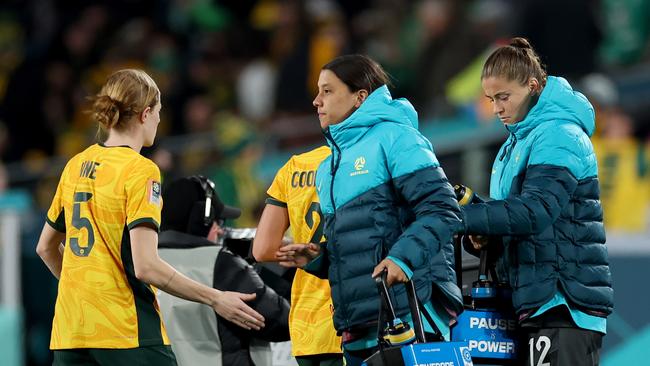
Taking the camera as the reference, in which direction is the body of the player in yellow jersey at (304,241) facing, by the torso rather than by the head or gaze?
away from the camera

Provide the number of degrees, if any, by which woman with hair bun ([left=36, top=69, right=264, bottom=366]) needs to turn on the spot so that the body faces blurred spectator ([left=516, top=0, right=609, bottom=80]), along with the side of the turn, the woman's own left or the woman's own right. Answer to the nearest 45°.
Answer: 0° — they already face them

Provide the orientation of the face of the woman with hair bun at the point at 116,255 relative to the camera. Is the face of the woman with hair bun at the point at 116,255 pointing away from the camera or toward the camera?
away from the camera

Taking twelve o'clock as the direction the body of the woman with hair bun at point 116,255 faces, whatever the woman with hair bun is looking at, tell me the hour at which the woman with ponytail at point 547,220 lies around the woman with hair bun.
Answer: The woman with ponytail is roughly at 2 o'clock from the woman with hair bun.

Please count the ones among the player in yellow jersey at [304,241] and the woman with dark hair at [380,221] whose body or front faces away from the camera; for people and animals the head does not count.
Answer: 1

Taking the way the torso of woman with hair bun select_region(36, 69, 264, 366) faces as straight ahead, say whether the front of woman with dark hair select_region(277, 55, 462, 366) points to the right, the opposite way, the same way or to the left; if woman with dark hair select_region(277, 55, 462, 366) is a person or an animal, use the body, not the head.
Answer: the opposite way

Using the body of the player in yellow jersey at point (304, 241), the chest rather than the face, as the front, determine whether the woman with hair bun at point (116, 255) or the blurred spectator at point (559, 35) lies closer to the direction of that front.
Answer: the blurred spectator

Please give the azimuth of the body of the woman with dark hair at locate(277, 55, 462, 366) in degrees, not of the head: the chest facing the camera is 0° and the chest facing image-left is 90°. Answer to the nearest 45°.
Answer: approximately 45°

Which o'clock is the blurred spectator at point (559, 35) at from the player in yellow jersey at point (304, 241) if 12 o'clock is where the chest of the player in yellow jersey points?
The blurred spectator is roughly at 1 o'clock from the player in yellow jersey.

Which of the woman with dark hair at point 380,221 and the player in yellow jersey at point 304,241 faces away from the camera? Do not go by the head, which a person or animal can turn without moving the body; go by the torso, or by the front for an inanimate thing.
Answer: the player in yellow jersey
